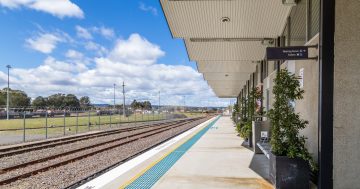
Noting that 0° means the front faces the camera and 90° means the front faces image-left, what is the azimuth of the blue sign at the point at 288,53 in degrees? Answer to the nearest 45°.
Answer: approximately 0°

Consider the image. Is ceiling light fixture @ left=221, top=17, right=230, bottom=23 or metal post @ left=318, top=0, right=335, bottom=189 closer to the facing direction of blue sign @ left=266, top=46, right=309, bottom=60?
the metal post

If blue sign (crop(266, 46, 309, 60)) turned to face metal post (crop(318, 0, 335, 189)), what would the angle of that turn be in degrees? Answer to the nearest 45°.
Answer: approximately 45° to its left
